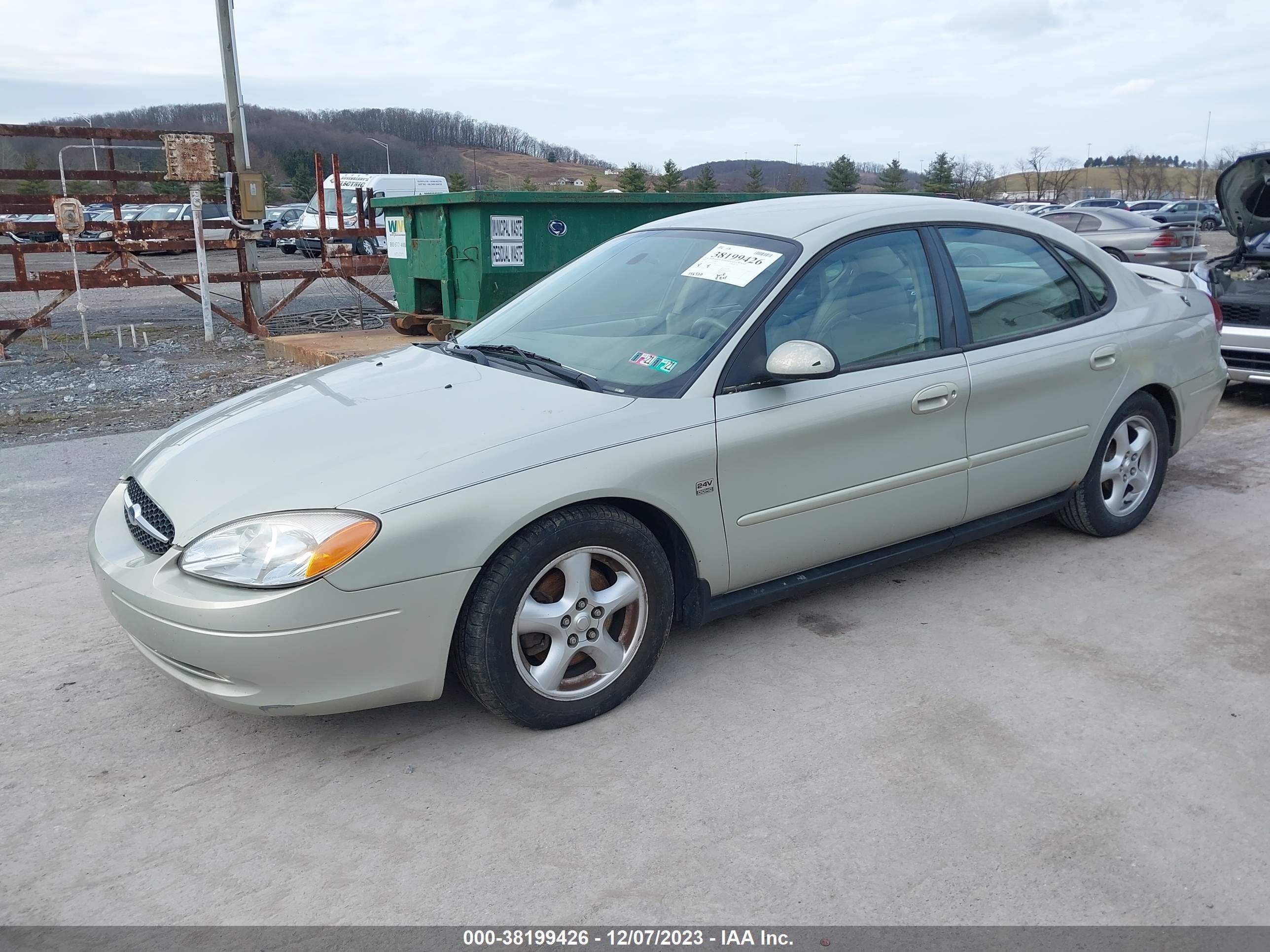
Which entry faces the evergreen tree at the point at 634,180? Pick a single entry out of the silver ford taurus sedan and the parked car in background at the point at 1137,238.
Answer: the parked car in background

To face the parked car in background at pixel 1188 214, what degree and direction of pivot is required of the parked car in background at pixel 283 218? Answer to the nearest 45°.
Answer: approximately 90° to its left

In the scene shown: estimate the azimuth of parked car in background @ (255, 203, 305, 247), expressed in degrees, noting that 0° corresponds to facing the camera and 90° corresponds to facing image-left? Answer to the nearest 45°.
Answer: approximately 45°

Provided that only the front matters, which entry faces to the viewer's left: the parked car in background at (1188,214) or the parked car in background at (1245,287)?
the parked car in background at (1188,214)

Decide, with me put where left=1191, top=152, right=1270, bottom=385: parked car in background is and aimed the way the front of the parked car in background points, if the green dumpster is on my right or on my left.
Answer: on my right

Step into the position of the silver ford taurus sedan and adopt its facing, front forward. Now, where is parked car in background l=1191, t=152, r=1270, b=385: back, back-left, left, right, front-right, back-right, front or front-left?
back

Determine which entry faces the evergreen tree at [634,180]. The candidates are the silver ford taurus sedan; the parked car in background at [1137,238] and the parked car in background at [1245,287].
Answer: the parked car in background at [1137,238]

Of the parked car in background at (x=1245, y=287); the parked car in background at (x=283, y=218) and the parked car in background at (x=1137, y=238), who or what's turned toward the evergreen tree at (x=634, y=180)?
the parked car in background at (x=1137, y=238)

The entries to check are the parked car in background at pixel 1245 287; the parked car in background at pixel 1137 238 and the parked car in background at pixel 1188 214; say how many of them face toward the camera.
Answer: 1

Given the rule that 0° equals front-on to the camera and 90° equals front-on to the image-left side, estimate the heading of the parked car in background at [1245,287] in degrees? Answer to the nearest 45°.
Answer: approximately 0°
